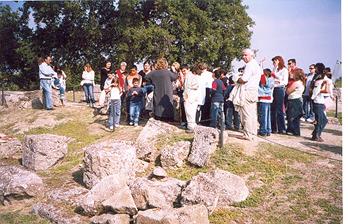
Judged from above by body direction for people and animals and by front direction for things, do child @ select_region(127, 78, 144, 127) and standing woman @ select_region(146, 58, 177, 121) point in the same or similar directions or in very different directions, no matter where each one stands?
very different directions

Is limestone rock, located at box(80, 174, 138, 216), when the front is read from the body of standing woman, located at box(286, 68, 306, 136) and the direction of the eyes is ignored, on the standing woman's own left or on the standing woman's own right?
on the standing woman's own left

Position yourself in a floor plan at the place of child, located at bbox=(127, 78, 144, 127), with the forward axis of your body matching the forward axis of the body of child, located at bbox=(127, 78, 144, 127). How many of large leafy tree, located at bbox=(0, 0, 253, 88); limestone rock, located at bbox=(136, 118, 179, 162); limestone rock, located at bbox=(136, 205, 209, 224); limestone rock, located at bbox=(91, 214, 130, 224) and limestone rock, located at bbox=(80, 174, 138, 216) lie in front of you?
4

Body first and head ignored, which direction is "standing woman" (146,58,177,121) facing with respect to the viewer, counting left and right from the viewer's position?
facing away from the viewer

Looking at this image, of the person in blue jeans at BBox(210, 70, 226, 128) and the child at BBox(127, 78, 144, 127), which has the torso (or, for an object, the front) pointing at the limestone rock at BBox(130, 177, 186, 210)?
the child

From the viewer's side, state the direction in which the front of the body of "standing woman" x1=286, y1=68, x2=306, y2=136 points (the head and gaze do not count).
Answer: to the viewer's left

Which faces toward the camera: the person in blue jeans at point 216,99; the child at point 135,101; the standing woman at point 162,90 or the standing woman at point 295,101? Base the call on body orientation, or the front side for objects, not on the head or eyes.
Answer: the child

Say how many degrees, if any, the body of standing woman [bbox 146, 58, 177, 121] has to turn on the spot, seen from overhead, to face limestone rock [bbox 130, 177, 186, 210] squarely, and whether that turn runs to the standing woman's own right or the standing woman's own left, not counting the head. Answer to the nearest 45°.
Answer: approximately 180°

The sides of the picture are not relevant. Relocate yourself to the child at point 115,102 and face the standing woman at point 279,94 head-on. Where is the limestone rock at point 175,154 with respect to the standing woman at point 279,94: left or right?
right

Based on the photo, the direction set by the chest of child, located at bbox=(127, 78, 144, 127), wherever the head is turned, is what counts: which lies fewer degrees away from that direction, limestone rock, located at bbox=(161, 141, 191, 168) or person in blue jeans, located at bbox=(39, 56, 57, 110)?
the limestone rock

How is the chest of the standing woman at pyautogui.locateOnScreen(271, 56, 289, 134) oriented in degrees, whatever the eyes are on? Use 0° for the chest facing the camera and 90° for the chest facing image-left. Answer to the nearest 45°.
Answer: approximately 45°

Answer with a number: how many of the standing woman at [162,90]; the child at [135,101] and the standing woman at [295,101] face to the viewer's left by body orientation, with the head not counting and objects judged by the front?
1

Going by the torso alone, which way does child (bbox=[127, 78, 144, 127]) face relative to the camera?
toward the camera

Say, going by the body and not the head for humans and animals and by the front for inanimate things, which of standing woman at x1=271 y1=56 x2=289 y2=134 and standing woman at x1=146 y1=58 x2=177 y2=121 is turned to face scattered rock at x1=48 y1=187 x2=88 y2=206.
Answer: standing woman at x1=271 y1=56 x2=289 y2=134
